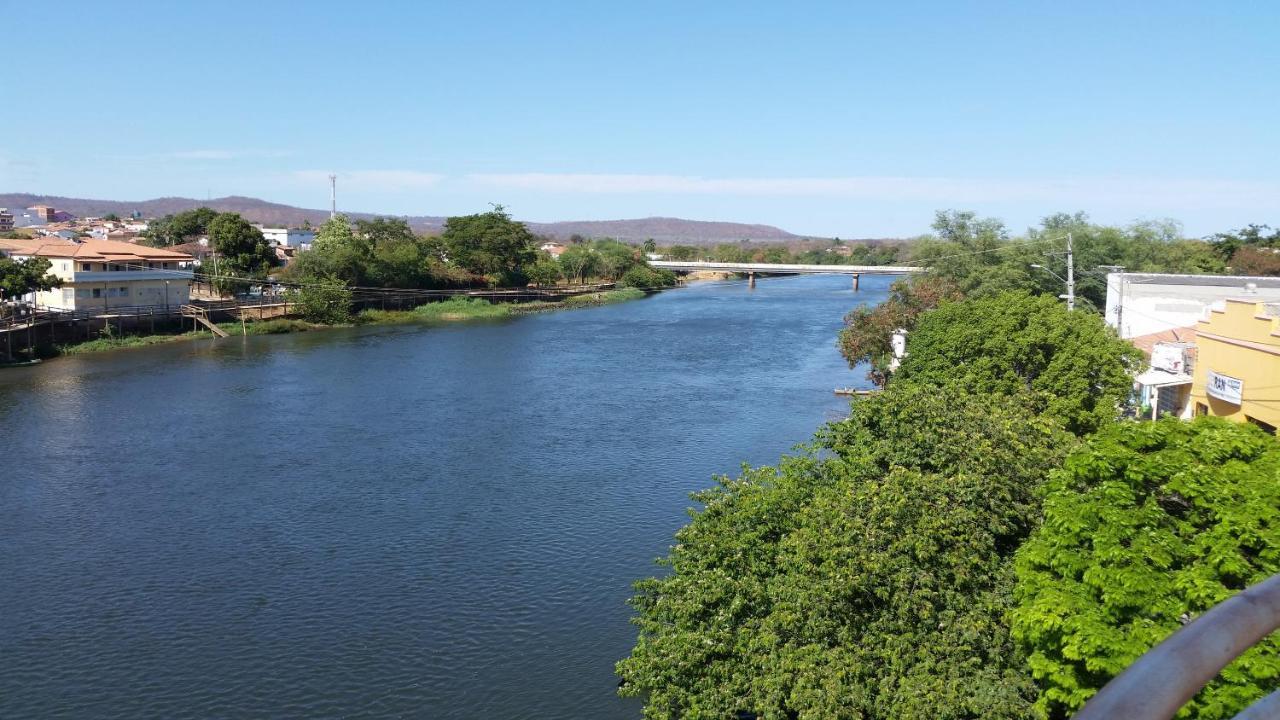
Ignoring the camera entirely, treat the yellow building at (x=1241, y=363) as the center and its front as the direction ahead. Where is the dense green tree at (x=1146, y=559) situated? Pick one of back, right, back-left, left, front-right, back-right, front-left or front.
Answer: front-left

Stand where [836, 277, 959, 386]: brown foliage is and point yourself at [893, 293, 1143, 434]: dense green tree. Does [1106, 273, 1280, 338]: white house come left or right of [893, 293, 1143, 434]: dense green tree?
left

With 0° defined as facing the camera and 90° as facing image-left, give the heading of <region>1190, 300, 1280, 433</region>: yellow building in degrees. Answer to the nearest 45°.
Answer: approximately 45°

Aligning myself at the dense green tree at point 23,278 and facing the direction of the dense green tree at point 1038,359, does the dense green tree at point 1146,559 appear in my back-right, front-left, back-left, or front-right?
front-right

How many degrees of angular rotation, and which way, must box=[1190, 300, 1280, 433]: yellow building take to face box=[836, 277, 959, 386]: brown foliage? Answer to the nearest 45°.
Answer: approximately 90° to its right

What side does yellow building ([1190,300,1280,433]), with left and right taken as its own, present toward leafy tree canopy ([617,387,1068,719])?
front

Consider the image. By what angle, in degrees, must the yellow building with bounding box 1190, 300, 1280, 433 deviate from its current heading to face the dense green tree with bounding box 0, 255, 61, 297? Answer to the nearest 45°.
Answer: approximately 45° to its right
